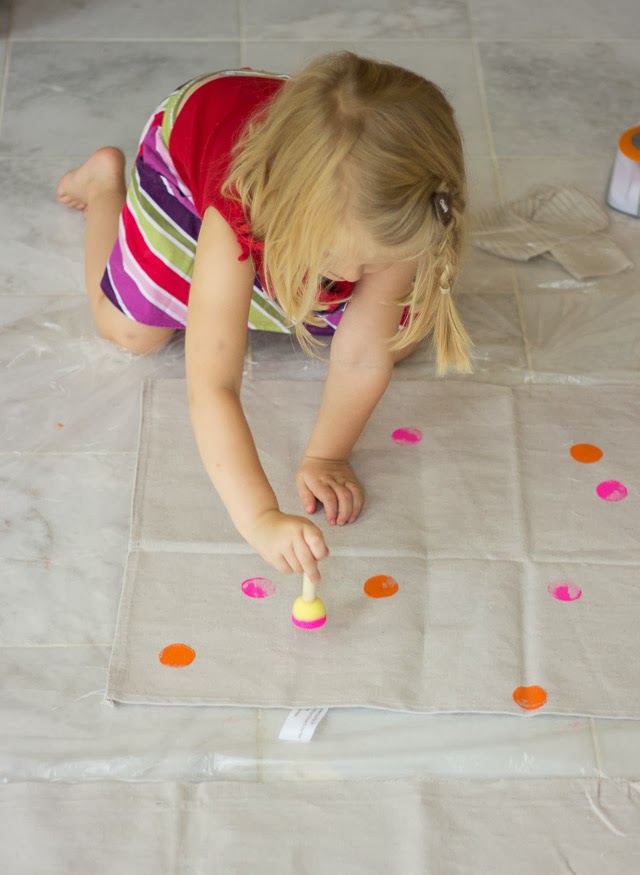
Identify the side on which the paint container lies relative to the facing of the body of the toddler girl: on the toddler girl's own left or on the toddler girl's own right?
on the toddler girl's own left

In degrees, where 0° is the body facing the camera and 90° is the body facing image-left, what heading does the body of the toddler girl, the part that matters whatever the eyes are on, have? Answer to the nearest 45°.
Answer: approximately 315°
